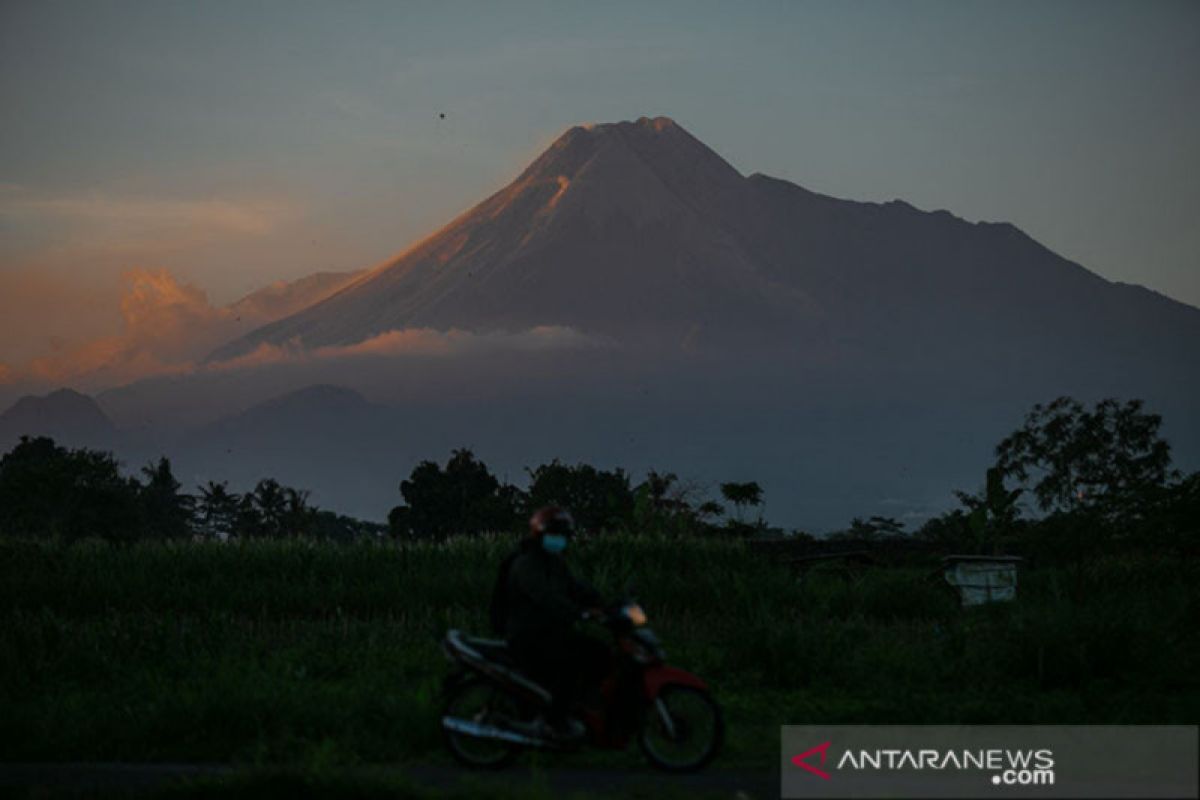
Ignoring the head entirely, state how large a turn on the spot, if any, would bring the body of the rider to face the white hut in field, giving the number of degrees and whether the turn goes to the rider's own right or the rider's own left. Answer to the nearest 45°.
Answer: approximately 45° to the rider's own left

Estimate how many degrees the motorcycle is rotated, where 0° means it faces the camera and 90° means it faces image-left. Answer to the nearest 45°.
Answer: approximately 270°

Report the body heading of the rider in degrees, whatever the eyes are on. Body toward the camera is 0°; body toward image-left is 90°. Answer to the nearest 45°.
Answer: approximately 270°

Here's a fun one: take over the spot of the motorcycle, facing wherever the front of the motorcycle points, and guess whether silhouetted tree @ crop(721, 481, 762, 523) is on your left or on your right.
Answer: on your left

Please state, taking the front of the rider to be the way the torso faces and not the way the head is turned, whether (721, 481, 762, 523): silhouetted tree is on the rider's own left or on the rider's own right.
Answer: on the rider's own left

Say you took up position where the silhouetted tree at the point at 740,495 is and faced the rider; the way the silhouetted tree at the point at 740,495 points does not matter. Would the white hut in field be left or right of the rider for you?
left
